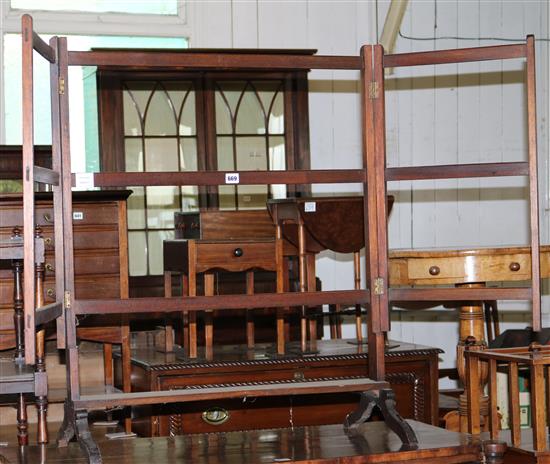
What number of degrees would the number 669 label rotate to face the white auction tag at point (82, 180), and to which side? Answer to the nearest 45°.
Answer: approximately 90° to its right

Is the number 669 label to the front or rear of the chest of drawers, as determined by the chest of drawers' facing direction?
to the front

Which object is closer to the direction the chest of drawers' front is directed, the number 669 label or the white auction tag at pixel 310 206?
the number 669 label

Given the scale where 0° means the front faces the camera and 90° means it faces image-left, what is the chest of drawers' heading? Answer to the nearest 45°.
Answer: approximately 0°

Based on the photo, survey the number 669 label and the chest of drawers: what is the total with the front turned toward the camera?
2

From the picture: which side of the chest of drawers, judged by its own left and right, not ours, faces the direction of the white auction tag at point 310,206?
left

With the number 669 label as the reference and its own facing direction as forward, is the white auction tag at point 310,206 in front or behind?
behind

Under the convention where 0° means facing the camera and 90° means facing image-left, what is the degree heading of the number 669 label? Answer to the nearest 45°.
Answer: approximately 0°
